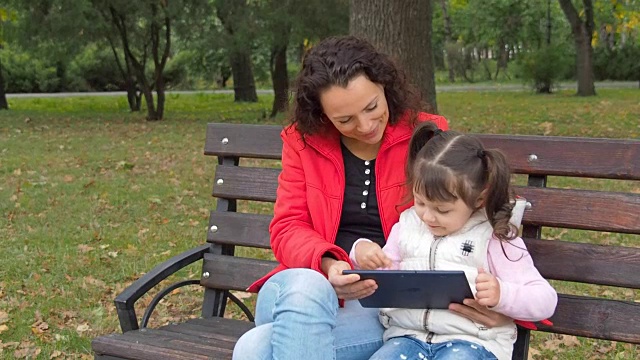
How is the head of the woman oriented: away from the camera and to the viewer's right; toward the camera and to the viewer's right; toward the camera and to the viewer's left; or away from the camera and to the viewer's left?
toward the camera and to the viewer's right

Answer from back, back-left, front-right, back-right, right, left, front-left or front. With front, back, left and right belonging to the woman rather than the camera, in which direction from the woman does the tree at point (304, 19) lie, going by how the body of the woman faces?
back

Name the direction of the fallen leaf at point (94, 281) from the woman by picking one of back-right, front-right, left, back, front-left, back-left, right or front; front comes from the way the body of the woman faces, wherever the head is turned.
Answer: back-right

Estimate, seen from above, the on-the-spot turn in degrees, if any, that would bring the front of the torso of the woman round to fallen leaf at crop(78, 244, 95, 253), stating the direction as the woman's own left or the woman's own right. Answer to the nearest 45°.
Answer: approximately 135° to the woman's own right

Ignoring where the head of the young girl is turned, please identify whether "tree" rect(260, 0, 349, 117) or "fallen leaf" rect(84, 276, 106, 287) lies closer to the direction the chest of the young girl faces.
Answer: the fallen leaf

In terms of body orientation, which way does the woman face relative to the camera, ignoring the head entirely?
toward the camera

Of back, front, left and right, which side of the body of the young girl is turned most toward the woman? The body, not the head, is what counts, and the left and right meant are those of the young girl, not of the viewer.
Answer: right

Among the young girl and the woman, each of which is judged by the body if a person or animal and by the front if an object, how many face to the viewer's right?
0

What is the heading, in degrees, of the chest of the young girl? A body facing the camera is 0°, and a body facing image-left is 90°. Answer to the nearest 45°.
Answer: approximately 45°

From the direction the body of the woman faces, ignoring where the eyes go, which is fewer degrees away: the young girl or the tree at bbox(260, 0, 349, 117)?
the young girl
